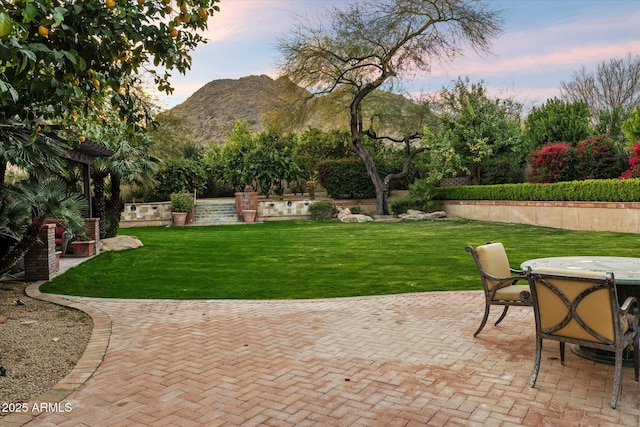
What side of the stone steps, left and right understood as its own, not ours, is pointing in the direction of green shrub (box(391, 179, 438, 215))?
left

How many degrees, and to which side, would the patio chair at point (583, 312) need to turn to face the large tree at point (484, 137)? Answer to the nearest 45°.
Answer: approximately 45° to its left

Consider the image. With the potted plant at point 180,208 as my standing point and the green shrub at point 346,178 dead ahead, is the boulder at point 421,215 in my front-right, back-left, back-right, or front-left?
front-right

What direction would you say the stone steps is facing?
toward the camera

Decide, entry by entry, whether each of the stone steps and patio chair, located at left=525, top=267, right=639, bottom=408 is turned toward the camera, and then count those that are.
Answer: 1

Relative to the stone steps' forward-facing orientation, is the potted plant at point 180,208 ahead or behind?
ahead

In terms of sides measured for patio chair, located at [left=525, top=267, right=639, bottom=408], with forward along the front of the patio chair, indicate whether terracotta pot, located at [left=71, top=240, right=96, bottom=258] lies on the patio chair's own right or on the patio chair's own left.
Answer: on the patio chair's own left

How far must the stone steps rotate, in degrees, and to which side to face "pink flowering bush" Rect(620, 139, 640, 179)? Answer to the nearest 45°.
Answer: approximately 45° to its left

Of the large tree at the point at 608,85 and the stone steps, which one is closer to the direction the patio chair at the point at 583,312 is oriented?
the large tree

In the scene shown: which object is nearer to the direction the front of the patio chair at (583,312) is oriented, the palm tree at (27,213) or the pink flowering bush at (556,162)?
the pink flowering bush

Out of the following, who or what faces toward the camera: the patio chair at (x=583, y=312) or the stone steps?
the stone steps

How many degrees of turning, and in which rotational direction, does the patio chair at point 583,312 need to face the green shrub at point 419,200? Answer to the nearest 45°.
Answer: approximately 45° to its left

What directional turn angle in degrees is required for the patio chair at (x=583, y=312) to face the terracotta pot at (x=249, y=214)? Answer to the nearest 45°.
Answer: approximately 90° to its left

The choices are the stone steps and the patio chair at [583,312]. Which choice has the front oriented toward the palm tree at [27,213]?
the stone steps

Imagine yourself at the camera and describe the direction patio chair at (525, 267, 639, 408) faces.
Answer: facing away from the viewer and to the right of the viewer
